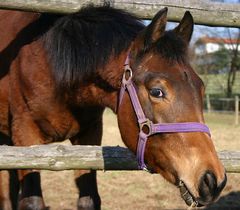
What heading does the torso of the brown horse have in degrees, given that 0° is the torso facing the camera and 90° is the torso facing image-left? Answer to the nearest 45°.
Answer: approximately 315°
